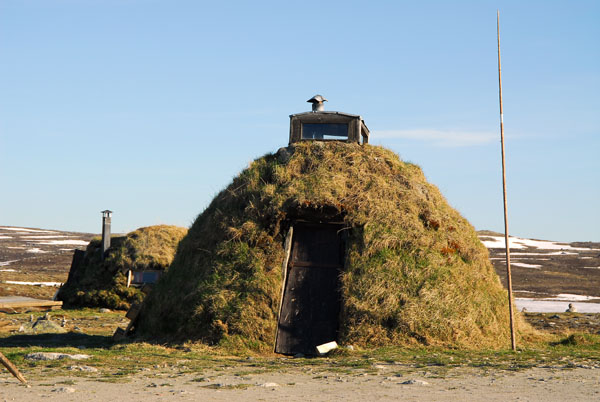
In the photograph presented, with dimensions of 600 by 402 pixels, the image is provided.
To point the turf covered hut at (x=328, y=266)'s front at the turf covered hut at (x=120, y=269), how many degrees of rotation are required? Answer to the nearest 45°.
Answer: approximately 135° to its right

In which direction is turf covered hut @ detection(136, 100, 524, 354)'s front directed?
toward the camera
